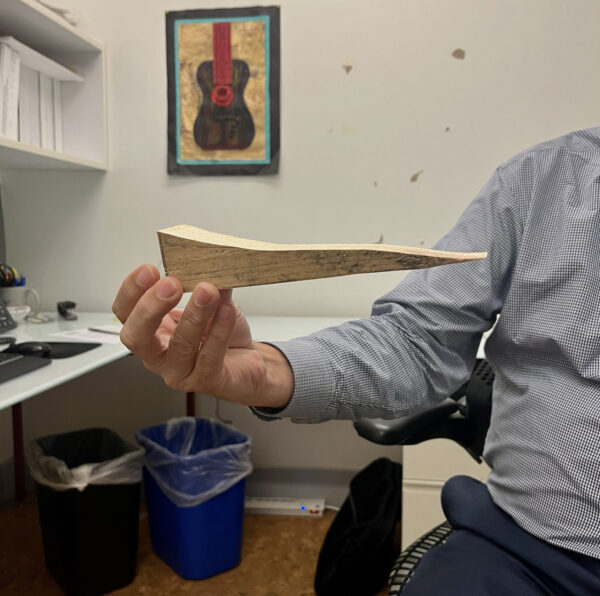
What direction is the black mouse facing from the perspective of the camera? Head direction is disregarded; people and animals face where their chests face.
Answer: to the viewer's left

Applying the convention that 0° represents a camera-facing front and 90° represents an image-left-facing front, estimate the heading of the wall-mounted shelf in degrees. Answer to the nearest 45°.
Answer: approximately 315°

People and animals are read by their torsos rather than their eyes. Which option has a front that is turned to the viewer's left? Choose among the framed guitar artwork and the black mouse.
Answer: the black mouse

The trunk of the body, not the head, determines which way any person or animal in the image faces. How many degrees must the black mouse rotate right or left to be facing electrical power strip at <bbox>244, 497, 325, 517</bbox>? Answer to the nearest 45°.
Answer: approximately 135° to its right

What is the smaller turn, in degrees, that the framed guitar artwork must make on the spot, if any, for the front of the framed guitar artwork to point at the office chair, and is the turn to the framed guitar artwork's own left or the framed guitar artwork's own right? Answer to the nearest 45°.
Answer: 0° — it already faces it

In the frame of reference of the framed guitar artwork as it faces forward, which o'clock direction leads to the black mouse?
The black mouse is roughly at 1 o'clock from the framed guitar artwork.

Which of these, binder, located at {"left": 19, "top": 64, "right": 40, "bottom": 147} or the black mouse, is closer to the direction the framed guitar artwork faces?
the black mouse

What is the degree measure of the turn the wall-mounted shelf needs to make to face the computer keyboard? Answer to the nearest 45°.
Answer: approximately 45° to its right

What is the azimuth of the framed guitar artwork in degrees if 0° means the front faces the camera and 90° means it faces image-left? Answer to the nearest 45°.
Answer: approximately 0°

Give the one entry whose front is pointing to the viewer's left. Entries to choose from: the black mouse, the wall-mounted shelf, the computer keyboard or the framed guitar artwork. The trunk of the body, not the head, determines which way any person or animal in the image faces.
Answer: the black mouse
